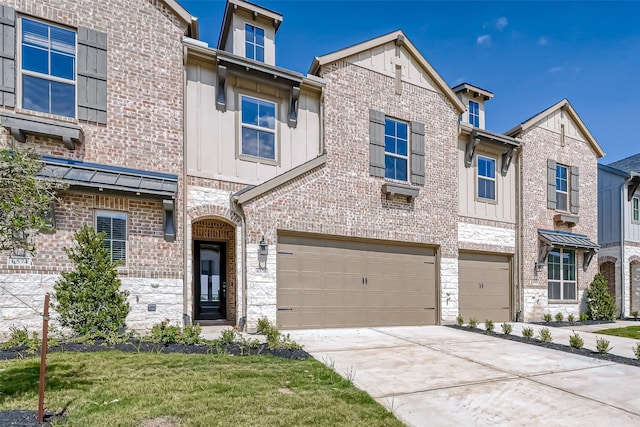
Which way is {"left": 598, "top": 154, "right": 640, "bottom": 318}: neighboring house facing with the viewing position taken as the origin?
facing the viewer and to the right of the viewer

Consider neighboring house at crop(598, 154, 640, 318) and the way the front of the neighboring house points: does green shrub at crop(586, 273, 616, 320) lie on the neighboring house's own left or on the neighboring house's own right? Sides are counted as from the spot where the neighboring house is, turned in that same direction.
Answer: on the neighboring house's own right

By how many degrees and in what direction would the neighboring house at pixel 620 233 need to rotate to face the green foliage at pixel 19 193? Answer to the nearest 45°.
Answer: approximately 45° to its right
